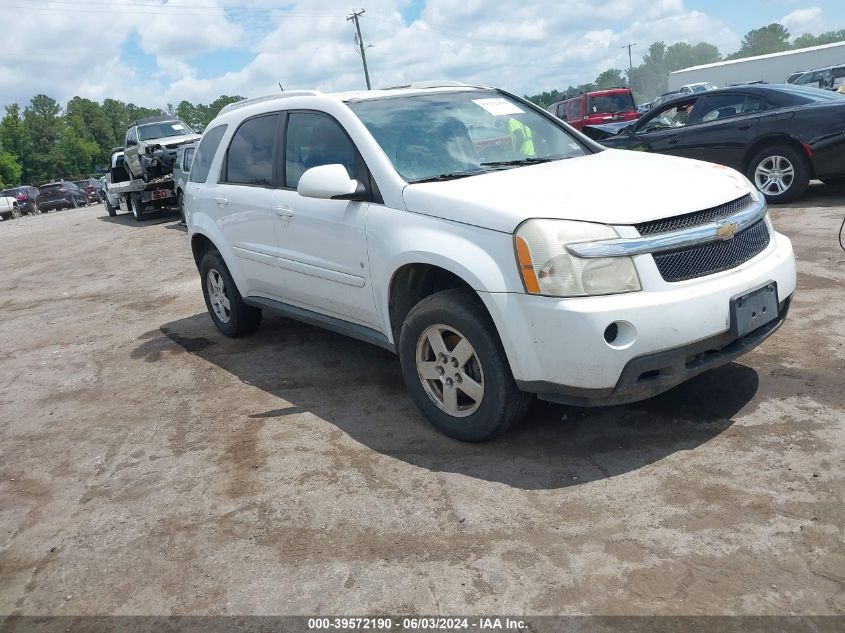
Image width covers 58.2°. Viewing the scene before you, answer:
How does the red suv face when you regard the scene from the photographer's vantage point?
facing away from the viewer and to the left of the viewer

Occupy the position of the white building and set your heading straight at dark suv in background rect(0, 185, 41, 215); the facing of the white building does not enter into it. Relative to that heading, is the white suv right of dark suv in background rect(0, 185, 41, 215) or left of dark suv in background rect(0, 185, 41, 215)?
left

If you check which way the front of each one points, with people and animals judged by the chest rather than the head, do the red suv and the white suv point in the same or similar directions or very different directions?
very different directions

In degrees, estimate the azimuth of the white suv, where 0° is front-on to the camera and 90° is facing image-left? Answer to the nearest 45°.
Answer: approximately 315°

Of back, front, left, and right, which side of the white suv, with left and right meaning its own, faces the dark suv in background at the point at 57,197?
back

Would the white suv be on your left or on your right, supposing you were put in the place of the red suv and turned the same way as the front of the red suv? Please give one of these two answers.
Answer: on your left

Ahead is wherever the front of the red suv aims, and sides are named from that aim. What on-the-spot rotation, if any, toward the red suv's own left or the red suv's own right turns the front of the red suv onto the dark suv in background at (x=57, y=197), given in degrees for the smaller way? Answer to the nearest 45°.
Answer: approximately 45° to the red suv's own left

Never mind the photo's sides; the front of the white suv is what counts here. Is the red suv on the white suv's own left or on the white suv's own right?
on the white suv's own left
